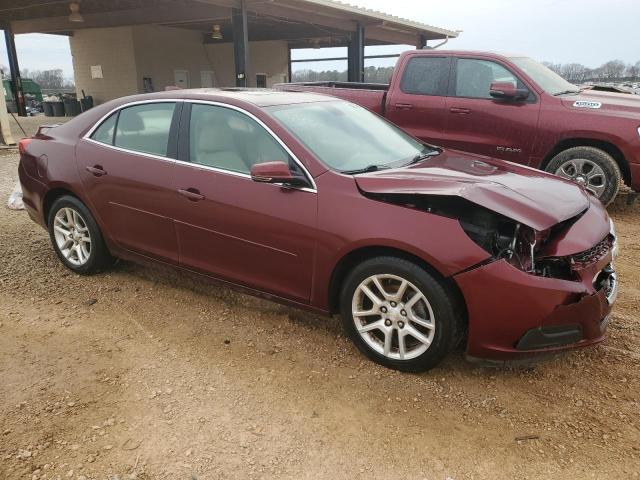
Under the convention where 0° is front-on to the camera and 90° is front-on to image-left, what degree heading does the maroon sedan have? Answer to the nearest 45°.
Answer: approximately 315°

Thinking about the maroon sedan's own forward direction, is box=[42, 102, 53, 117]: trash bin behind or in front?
behind

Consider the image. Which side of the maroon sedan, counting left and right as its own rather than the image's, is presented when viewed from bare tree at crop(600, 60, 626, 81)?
left

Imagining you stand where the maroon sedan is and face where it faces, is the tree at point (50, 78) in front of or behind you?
behind

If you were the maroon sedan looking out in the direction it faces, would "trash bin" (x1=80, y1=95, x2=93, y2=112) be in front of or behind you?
behind

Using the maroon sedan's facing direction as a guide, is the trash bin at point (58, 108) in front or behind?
behind

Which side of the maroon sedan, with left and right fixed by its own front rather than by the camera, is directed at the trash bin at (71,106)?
back
